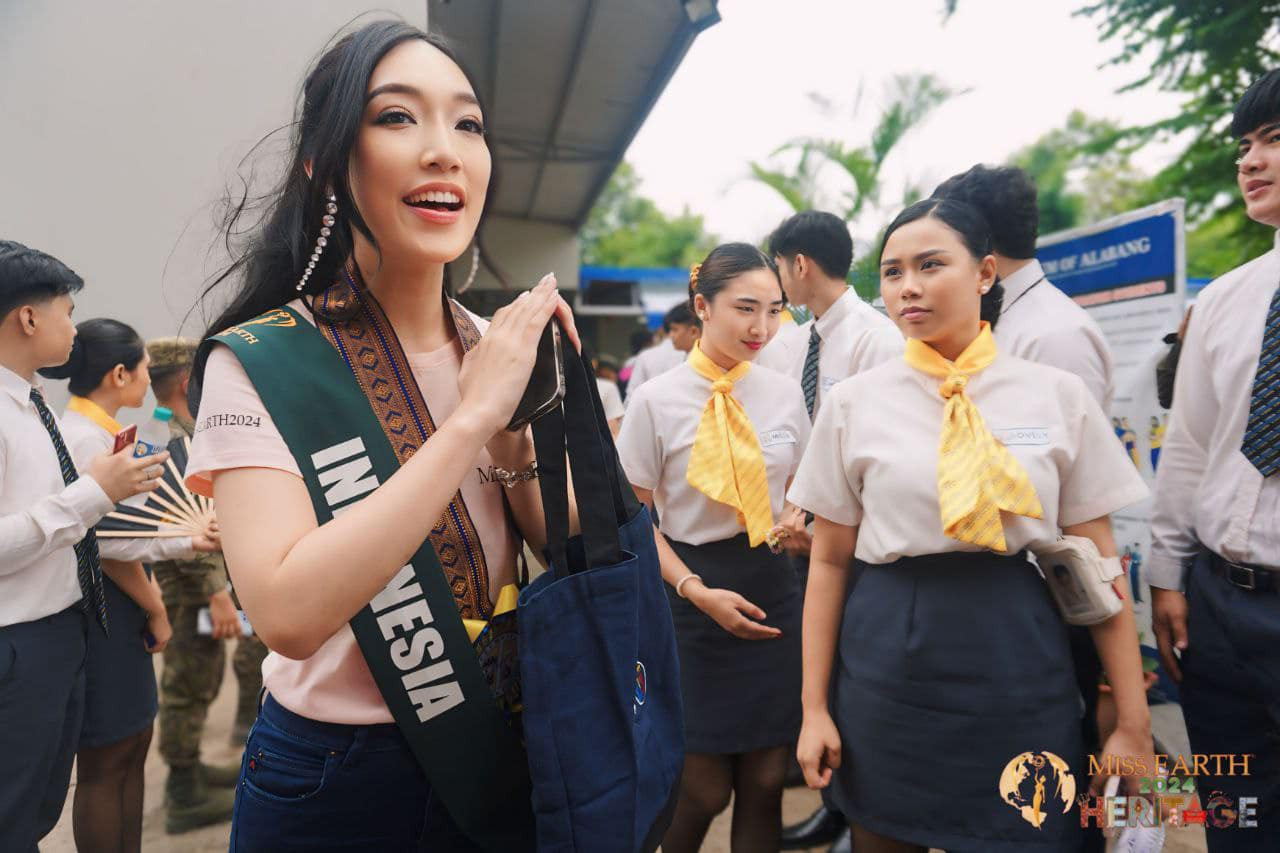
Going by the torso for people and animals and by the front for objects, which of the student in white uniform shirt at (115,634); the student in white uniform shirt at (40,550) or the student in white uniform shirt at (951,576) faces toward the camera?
the student in white uniform shirt at (951,576)

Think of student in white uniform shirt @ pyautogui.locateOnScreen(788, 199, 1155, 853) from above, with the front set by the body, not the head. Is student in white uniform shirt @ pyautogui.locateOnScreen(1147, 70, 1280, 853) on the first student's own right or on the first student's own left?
on the first student's own left

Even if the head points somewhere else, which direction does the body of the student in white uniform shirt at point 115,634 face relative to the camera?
to the viewer's right

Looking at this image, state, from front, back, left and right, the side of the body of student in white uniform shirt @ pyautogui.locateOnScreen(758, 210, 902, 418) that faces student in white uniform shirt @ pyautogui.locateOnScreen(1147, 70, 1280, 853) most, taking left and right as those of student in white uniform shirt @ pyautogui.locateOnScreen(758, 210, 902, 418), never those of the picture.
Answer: left

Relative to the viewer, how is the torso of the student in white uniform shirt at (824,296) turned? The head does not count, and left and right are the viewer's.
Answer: facing the viewer and to the left of the viewer

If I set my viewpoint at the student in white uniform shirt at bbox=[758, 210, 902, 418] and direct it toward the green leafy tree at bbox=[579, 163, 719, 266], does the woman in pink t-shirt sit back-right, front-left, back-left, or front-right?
back-left

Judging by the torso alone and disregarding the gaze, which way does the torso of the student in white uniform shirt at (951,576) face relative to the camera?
toward the camera

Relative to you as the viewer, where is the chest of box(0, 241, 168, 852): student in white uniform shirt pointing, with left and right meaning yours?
facing to the right of the viewer

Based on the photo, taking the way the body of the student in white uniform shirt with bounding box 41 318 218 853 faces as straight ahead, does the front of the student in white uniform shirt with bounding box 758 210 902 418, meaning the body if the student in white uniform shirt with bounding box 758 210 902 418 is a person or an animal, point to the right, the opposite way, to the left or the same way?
the opposite way

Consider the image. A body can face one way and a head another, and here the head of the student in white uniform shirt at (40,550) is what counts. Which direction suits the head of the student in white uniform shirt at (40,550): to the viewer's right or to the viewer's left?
to the viewer's right
